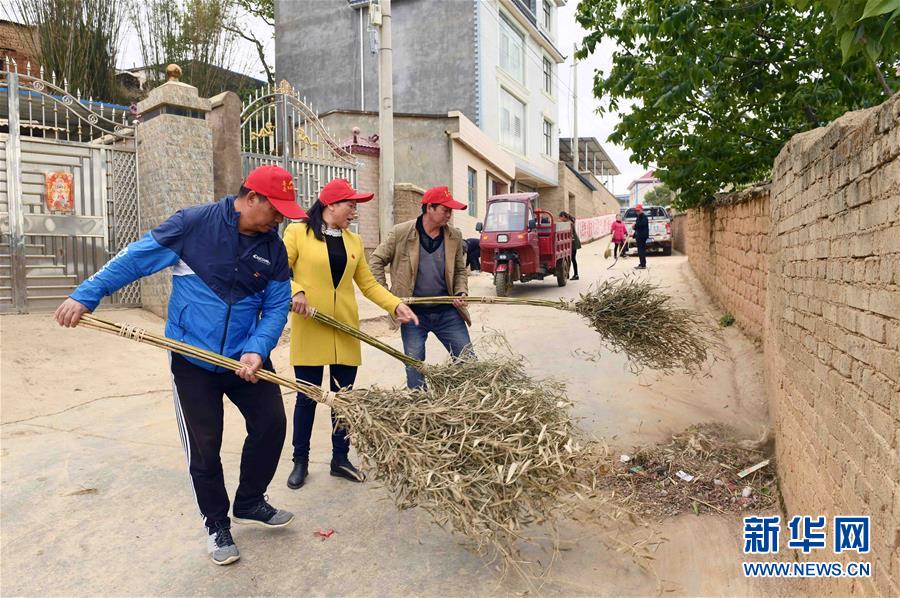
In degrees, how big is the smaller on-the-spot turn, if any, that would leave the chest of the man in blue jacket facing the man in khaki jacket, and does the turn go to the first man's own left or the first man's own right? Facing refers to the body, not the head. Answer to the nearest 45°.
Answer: approximately 90° to the first man's own left

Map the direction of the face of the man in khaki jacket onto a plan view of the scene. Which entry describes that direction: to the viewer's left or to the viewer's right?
to the viewer's right

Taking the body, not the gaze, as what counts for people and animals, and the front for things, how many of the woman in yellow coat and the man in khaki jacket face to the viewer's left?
0

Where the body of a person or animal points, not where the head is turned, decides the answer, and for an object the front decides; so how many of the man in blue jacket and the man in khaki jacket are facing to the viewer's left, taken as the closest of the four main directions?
0

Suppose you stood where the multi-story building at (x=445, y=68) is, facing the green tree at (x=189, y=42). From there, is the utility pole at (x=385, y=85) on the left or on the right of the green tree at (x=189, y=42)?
left

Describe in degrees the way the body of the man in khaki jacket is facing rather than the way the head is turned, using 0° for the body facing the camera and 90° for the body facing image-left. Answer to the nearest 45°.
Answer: approximately 315°

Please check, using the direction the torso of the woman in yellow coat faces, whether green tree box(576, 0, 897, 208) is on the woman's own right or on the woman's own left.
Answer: on the woman's own left

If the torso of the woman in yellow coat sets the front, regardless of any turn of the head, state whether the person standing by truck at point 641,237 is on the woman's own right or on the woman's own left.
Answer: on the woman's own left

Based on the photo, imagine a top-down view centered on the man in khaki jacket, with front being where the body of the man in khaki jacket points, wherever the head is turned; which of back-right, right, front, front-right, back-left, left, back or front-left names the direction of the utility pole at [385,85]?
back-left

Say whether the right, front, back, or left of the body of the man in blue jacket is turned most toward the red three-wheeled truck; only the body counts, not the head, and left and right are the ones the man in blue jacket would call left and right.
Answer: left

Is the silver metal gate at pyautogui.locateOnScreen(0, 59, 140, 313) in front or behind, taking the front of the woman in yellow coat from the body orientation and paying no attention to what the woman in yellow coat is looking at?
behind
